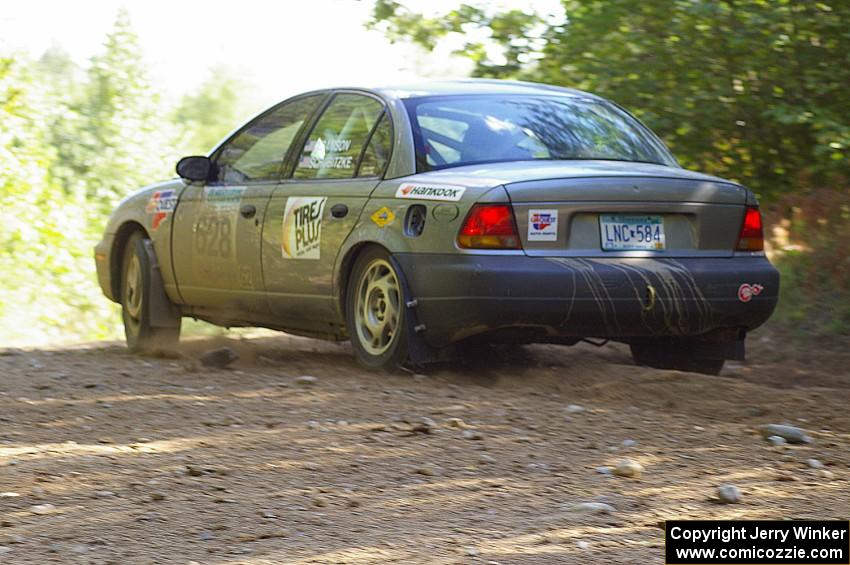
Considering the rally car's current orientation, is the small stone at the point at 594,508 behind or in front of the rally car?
behind

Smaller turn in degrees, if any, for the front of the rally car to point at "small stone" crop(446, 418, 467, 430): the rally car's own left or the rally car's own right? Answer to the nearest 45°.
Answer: approximately 135° to the rally car's own left

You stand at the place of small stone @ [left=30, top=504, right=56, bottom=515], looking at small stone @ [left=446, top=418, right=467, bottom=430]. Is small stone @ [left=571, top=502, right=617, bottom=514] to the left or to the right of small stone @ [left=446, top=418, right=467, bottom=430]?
right

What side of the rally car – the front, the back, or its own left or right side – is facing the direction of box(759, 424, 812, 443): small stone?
back

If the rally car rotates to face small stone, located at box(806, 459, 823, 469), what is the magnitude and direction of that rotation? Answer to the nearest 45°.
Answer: approximately 180°

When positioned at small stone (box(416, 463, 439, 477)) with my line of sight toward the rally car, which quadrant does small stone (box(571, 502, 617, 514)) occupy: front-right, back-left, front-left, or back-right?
back-right

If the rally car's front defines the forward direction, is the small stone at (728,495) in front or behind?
behind

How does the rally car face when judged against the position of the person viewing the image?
facing away from the viewer and to the left of the viewer

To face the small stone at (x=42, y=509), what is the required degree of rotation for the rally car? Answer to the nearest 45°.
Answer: approximately 90° to its left

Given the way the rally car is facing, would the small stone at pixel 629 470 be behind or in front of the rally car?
behind

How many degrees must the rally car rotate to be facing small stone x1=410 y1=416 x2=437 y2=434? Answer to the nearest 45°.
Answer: approximately 135° to its left
